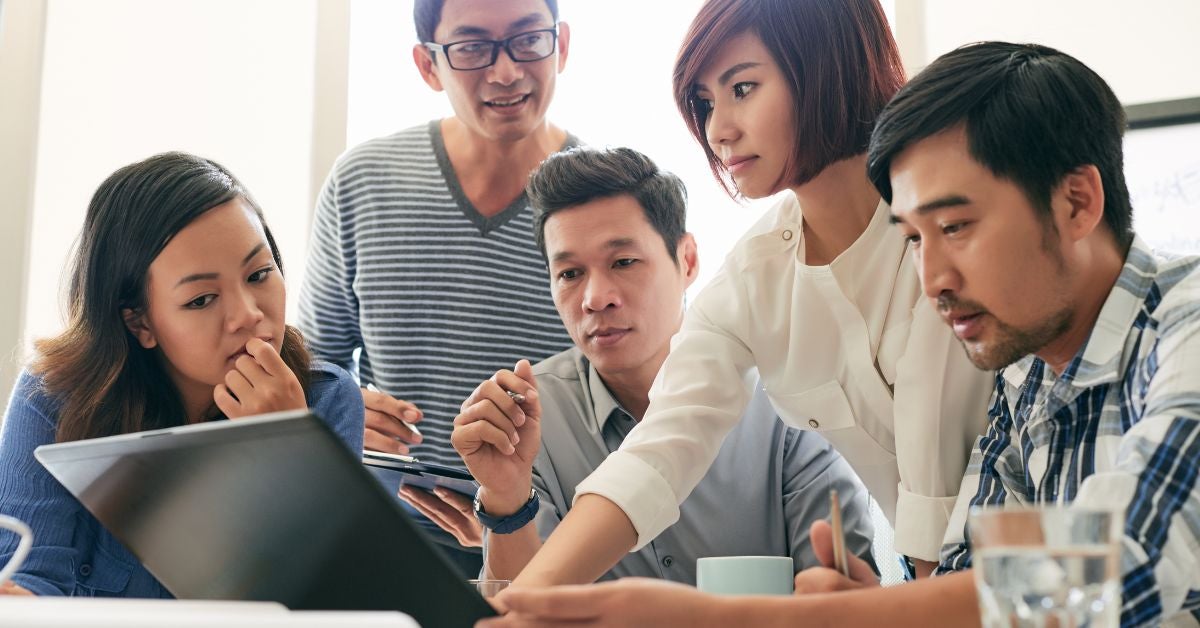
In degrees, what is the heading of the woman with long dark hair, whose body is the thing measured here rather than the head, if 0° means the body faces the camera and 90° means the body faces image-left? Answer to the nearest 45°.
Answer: approximately 315°

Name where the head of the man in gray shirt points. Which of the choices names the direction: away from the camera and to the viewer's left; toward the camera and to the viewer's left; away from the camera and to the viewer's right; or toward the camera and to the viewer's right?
toward the camera and to the viewer's left

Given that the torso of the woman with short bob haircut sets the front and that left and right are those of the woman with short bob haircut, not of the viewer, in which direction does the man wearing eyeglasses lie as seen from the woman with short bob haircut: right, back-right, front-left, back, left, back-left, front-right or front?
right

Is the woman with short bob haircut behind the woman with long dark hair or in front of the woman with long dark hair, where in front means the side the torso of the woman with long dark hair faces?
in front

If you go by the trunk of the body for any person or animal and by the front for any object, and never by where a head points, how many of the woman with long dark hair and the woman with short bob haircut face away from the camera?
0

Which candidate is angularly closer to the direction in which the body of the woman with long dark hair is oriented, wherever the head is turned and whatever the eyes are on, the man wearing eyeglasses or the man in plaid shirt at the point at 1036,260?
the man in plaid shirt

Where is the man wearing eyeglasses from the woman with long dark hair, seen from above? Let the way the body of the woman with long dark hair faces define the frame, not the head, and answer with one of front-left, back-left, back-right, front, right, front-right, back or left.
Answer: left

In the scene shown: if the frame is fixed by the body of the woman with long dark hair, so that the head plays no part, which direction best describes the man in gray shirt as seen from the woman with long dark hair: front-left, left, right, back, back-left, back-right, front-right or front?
front-left

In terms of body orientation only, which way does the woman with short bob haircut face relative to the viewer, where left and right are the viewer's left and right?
facing the viewer and to the left of the viewer

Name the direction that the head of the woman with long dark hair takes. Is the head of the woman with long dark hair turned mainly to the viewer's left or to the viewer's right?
to the viewer's right

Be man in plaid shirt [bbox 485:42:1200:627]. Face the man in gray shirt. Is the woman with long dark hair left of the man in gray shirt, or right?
left

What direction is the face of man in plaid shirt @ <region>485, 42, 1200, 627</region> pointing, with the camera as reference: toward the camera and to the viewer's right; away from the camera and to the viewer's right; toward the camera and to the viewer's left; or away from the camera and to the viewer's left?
toward the camera and to the viewer's left

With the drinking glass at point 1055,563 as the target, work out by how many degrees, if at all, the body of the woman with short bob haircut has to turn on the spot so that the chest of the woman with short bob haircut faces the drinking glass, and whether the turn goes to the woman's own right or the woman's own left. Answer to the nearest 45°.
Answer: approximately 45° to the woman's own left
